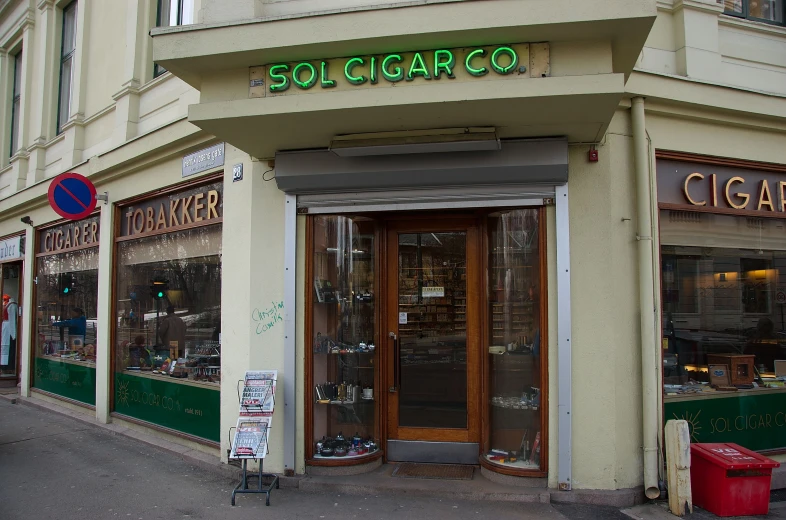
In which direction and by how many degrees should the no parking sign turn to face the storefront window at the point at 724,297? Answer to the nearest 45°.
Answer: approximately 45° to its left

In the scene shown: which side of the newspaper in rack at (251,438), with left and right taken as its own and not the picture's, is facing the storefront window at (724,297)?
left

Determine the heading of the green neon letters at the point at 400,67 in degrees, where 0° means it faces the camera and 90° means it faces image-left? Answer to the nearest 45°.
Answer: approximately 0°

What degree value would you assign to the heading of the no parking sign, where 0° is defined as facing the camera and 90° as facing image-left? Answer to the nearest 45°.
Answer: approximately 0°
